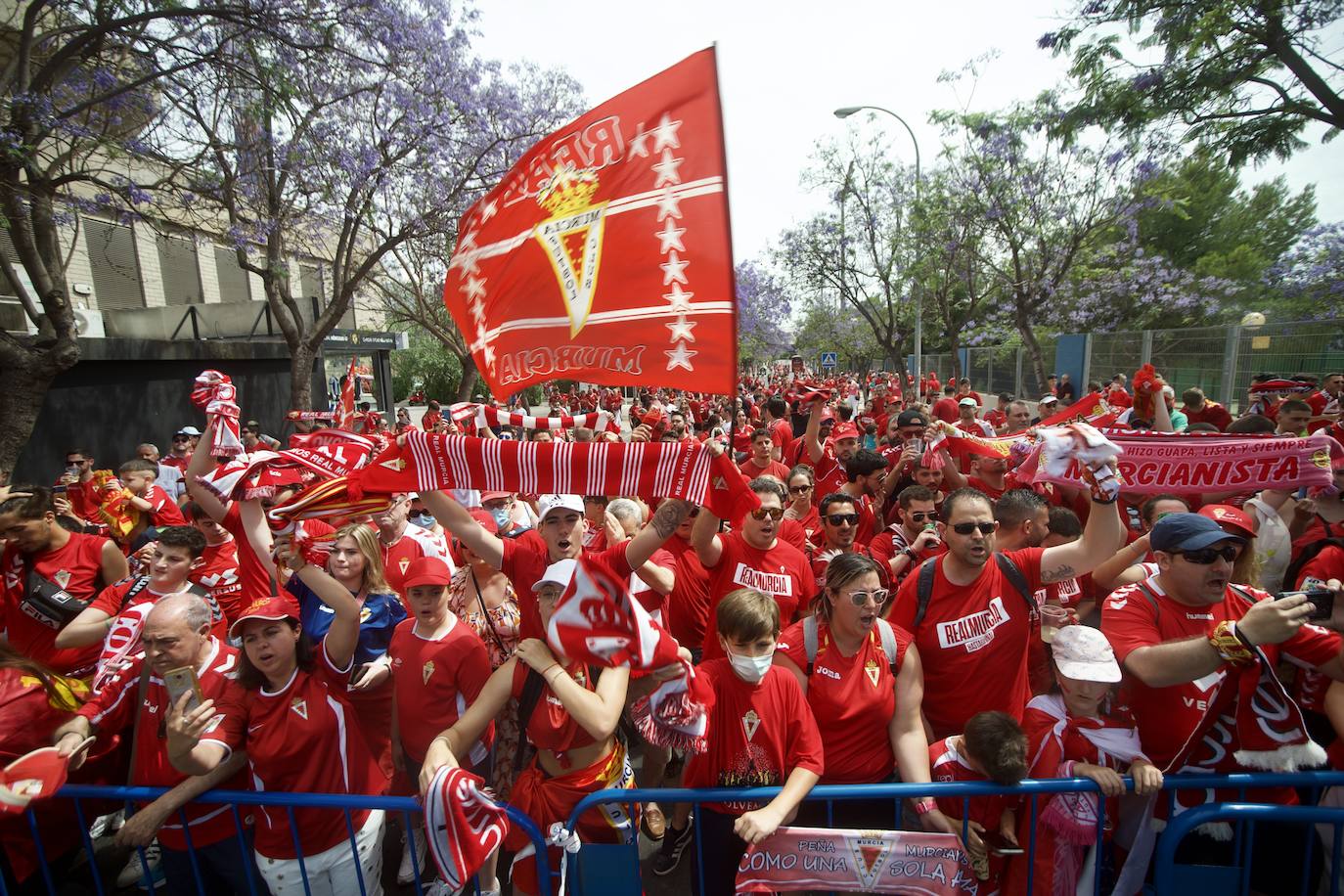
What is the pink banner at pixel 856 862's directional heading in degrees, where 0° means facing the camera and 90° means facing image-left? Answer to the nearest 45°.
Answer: approximately 0°

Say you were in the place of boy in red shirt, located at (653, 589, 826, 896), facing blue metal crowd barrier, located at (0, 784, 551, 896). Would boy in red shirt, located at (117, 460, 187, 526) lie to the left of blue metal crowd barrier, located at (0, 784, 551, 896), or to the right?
right

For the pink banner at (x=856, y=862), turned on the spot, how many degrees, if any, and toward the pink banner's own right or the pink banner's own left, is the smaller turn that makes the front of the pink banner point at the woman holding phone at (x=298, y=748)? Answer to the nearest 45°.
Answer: approximately 90° to the pink banner's own right

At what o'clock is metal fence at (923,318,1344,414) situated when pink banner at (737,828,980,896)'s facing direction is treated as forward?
The metal fence is roughly at 7 o'clock from the pink banner.

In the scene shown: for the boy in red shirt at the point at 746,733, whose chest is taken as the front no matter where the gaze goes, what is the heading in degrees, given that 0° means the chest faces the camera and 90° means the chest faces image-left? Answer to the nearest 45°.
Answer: approximately 0°

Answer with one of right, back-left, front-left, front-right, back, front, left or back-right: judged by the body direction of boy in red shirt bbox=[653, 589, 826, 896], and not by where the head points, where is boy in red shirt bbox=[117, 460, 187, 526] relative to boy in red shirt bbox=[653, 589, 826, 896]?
back-right

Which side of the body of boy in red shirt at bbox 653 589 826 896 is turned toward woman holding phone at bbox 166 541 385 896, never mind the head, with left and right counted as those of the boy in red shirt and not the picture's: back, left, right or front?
right

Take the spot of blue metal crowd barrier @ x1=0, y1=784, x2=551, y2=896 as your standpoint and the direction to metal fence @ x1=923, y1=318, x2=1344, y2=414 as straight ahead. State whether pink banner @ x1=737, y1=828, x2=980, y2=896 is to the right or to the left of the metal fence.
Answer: right

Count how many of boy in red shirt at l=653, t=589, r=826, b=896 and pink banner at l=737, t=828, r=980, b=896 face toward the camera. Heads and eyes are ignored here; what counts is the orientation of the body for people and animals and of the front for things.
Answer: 2

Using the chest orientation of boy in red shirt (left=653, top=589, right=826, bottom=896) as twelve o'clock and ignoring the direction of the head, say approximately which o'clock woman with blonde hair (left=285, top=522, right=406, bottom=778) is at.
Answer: The woman with blonde hair is roughly at 4 o'clock from the boy in red shirt.
